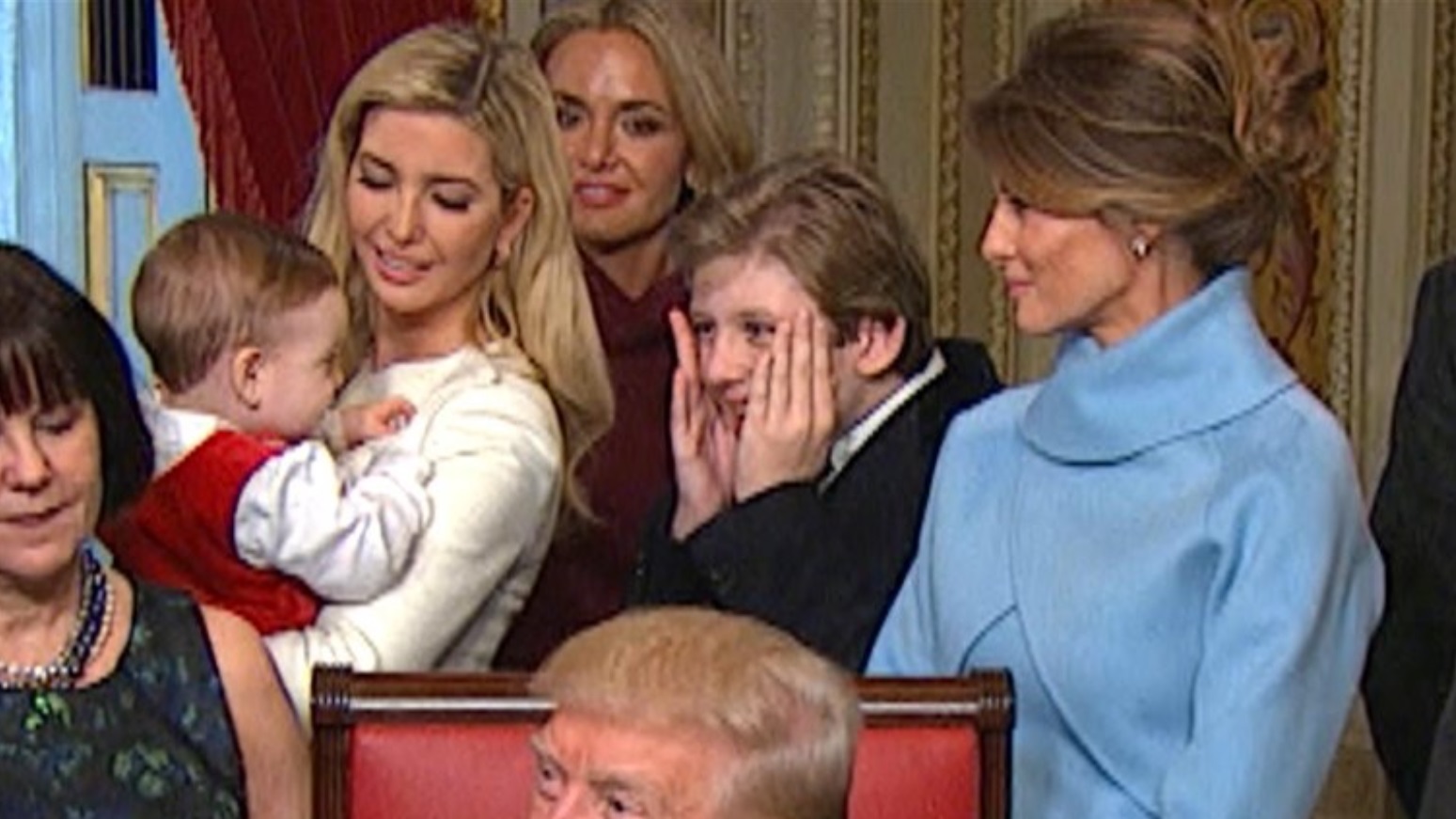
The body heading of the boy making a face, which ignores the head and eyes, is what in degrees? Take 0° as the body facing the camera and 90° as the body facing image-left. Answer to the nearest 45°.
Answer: approximately 45°

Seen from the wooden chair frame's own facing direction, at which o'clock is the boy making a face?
The boy making a face is roughly at 7 o'clock from the wooden chair frame.

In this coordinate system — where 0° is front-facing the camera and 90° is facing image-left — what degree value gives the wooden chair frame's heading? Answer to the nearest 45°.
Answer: approximately 0°

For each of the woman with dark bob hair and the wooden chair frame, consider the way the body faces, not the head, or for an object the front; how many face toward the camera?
2

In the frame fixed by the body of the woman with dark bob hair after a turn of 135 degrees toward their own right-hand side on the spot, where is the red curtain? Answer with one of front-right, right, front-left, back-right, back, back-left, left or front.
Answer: front-right

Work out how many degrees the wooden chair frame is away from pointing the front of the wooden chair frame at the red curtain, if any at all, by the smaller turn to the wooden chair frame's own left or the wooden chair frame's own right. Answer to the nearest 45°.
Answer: approximately 180°
